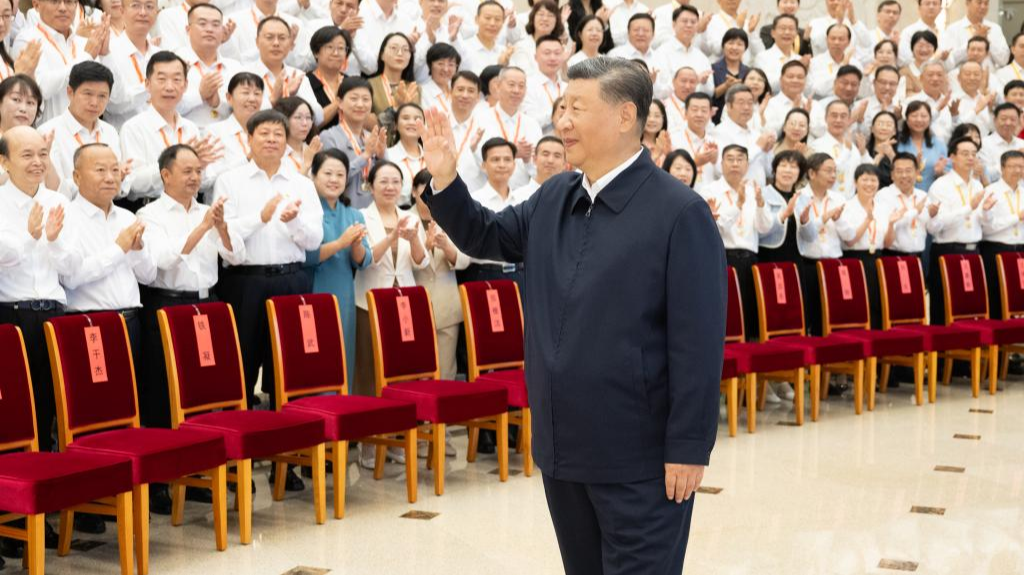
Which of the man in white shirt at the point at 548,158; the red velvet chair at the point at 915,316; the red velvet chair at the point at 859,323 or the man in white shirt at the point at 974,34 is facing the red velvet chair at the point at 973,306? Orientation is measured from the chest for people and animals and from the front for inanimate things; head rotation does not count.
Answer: the man in white shirt at the point at 974,34

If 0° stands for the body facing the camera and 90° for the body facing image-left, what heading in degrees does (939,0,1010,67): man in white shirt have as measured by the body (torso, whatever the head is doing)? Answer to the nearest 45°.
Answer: approximately 0°

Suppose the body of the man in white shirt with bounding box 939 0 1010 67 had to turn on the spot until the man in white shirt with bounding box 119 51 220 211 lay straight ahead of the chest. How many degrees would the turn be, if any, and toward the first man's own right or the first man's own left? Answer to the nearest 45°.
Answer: approximately 45° to the first man's own right

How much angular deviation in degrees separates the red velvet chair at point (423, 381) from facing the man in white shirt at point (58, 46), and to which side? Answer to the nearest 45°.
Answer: approximately 135° to its right

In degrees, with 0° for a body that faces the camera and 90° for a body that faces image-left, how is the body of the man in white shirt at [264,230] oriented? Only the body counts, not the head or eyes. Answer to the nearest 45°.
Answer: approximately 315°

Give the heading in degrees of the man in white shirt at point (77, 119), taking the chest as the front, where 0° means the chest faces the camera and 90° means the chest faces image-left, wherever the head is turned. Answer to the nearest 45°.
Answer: approximately 315°

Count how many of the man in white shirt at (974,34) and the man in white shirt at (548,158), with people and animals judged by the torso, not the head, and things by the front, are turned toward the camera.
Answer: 2

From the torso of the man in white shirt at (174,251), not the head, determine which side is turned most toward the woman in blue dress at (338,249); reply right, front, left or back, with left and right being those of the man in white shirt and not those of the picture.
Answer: left

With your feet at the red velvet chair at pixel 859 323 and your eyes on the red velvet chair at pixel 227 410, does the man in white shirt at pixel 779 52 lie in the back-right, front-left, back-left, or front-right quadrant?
back-right
